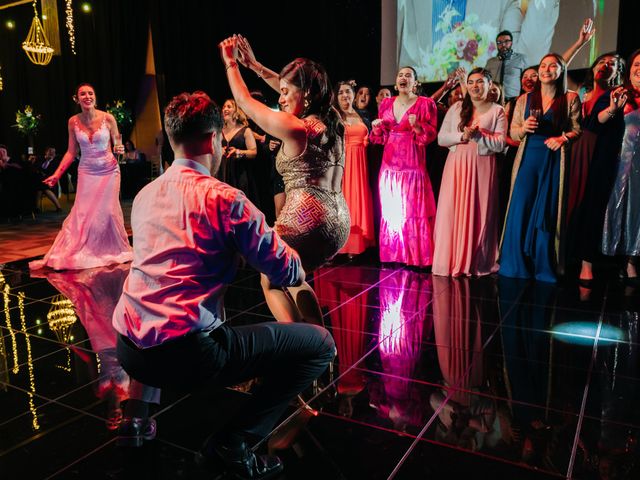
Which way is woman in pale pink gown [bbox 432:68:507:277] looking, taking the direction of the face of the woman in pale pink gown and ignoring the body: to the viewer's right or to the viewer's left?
to the viewer's left

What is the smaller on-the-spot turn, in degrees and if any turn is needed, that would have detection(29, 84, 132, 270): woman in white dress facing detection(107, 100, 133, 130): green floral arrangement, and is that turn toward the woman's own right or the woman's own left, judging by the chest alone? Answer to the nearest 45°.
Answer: approximately 180°

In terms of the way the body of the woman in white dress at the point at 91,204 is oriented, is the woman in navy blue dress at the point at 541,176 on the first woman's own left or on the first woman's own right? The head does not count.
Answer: on the first woman's own left

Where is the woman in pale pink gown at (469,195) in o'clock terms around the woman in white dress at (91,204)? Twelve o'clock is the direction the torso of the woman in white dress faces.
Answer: The woman in pale pink gown is roughly at 10 o'clock from the woman in white dress.

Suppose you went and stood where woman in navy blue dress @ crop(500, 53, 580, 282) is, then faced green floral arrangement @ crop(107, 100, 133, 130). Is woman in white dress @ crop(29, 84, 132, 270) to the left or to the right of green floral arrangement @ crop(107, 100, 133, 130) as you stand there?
left

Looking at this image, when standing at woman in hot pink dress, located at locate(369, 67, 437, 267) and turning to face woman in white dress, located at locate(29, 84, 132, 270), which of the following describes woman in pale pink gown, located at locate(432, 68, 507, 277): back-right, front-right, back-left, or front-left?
back-left

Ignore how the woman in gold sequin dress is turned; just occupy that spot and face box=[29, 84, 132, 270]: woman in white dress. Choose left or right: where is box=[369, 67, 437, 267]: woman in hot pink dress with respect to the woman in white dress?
right

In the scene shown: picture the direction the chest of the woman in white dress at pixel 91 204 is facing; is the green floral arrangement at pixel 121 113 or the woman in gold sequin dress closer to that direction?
the woman in gold sequin dress

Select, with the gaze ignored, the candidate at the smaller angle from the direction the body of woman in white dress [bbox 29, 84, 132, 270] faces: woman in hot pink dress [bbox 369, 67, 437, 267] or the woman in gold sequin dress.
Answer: the woman in gold sequin dress

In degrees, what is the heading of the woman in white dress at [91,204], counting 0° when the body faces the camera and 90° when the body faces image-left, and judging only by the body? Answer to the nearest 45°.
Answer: approximately 0°

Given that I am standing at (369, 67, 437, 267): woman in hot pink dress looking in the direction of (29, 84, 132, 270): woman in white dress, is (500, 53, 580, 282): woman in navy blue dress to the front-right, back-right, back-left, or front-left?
back-left

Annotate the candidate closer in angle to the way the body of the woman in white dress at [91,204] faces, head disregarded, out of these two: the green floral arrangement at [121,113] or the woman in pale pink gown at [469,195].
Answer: the woman in pale pink gown

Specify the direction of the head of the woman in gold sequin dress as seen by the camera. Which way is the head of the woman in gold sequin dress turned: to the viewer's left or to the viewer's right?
to the viewer's left

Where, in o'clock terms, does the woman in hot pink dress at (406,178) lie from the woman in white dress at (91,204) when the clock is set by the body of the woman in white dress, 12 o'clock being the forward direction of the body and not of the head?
The woman in hot pink dress is roughly at 10 o'clock from the woman in white dress.

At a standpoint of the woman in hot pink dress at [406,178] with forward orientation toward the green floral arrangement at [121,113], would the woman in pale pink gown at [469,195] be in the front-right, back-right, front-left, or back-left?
back-right
